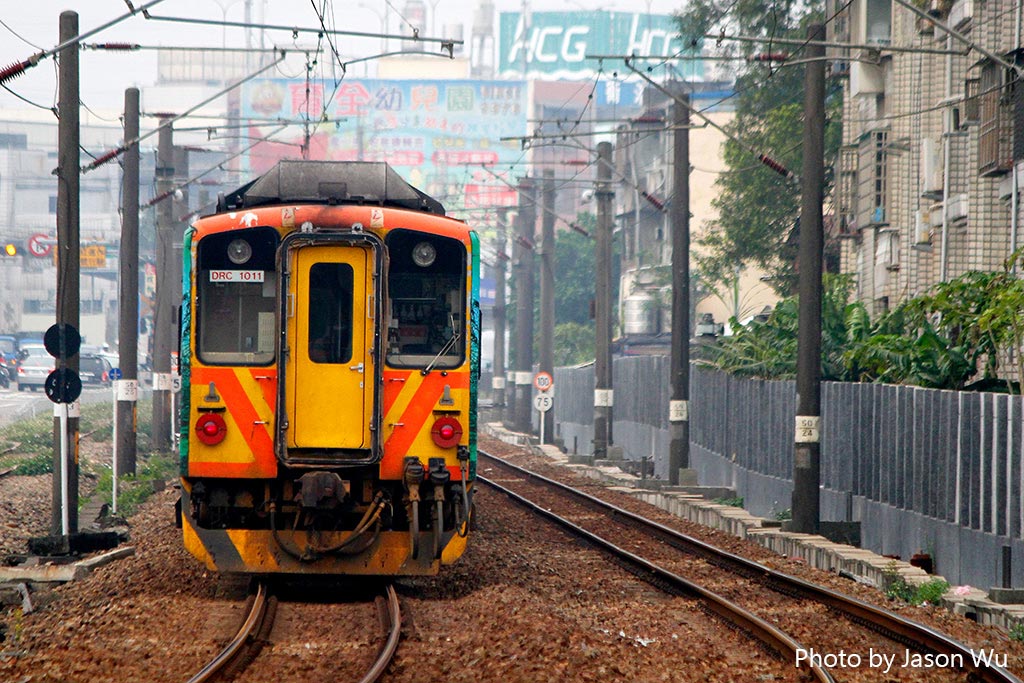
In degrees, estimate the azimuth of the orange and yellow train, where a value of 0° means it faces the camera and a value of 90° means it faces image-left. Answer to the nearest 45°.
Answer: approximately 0°

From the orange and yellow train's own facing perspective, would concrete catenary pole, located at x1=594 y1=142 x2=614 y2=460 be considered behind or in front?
behind

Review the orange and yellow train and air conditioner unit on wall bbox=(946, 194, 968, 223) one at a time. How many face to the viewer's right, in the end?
0

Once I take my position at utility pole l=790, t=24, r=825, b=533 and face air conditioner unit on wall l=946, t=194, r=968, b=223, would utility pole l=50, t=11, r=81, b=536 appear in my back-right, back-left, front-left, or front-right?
back-left

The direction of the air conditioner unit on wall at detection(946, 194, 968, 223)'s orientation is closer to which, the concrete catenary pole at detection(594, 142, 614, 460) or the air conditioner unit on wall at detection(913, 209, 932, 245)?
the concrete catenary pole

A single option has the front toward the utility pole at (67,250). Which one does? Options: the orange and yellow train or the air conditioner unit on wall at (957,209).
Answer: the air conditioner unit on wall

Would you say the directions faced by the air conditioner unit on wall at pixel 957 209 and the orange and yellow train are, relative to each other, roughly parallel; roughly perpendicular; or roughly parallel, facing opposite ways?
roughly perpendicular

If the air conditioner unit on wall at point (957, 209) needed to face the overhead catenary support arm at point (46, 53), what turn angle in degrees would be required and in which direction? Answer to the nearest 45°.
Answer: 0° — it already faces it

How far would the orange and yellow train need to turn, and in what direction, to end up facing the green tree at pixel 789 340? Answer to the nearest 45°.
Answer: approximately 135° to its left

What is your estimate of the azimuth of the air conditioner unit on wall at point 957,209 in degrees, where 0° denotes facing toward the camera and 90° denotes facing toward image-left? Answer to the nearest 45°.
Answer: approximately 45°
